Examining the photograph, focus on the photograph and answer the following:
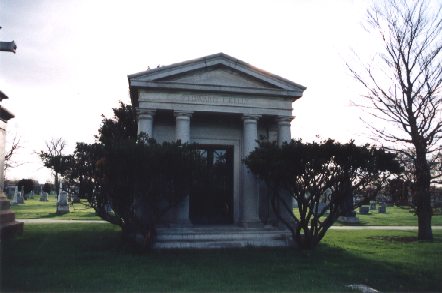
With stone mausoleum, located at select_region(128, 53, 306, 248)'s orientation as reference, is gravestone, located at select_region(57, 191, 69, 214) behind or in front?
behind
